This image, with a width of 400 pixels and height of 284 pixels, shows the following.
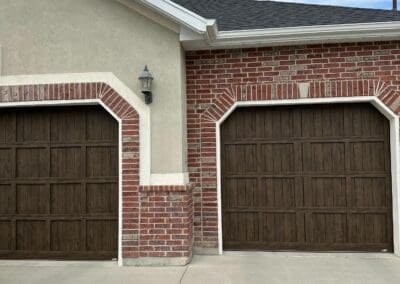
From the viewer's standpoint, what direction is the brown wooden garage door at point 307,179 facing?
toward the camera

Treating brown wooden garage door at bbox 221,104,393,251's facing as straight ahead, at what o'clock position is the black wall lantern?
The black wall lantern is roughly at 2 o'clock from the brown wooden garage door.

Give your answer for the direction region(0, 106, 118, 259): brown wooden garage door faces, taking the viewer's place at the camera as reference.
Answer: facing the viewer

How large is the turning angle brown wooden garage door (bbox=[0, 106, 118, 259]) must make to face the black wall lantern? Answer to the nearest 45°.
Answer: approximately 45° to its left

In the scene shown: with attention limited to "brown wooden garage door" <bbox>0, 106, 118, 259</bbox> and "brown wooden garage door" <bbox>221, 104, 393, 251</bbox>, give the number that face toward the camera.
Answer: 2

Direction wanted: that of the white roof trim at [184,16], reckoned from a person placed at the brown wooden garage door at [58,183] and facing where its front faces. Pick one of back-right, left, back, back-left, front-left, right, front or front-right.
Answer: front-left

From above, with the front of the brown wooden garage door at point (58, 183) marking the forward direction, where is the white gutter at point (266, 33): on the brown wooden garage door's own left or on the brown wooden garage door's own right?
on the brown wooden garage door's own left
